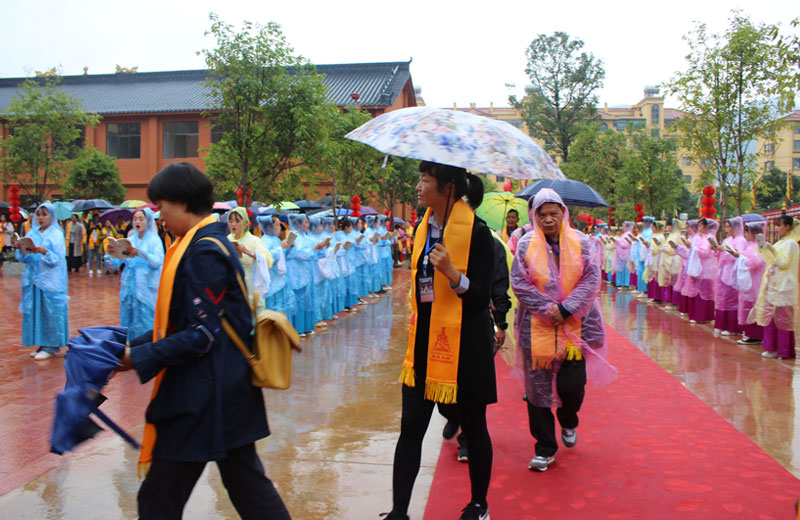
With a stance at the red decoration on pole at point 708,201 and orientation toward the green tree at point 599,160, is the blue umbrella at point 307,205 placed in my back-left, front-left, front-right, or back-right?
front-left

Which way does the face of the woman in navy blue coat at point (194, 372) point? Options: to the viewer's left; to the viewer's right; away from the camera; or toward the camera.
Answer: to the viewer's left

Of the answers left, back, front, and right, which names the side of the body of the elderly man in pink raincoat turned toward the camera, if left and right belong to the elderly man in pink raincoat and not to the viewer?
front

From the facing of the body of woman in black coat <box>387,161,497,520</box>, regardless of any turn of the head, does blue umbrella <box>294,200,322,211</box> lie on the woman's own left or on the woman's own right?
on the woman's own right

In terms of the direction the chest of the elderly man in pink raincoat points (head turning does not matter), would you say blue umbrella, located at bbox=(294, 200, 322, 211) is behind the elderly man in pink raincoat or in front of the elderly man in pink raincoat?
behind

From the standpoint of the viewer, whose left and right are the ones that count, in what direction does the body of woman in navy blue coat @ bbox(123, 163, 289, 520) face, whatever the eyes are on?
facing to the left of the viewer

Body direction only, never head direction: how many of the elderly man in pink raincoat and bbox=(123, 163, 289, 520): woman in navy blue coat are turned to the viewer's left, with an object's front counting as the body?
1

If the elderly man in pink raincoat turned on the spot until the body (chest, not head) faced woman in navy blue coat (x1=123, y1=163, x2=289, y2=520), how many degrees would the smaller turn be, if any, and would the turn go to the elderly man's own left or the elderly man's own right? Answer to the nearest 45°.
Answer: approximately 45° to the elderly man's own right

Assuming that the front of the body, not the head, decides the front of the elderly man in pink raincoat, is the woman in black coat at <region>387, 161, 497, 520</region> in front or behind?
in front

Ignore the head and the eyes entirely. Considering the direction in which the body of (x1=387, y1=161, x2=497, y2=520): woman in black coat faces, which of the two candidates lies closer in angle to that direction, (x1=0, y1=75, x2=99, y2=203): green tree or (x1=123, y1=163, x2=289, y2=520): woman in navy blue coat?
the woman in navy blue coat
